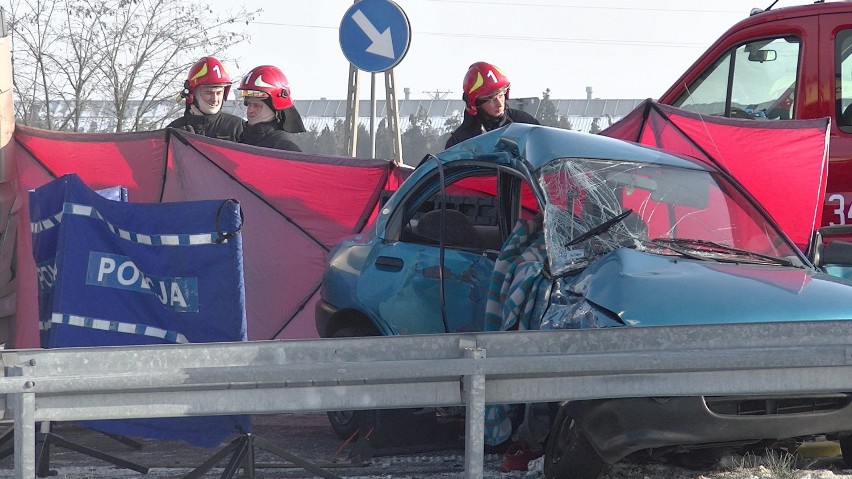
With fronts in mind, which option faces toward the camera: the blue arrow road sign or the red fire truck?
the blue arrow road sign

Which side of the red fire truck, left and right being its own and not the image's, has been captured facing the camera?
left

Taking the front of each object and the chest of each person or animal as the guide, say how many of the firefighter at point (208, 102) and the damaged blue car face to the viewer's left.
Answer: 0

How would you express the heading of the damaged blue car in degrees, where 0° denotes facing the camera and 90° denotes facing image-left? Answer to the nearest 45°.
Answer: approximately 315°

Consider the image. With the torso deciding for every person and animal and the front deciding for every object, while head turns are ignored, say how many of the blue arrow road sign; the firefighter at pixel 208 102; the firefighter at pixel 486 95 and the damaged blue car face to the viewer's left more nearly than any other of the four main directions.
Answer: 0

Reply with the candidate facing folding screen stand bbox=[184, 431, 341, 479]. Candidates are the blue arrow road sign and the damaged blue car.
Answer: the blue arrow road sign

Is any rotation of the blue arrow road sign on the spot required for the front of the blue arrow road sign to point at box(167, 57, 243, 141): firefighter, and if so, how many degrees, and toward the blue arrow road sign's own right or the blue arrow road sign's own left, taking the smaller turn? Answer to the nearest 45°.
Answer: approximately 45° to the blue arrow road sign's own right

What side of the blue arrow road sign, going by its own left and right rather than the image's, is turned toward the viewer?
front

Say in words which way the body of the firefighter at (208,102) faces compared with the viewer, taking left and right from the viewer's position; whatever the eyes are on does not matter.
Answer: facing the viewer and to the right of the viewer

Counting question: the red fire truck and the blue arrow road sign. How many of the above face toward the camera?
1

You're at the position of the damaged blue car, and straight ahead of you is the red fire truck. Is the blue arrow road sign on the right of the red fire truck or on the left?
left

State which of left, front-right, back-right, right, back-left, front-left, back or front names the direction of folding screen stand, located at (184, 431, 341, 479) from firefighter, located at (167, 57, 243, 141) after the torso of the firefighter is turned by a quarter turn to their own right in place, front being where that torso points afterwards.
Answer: front-left

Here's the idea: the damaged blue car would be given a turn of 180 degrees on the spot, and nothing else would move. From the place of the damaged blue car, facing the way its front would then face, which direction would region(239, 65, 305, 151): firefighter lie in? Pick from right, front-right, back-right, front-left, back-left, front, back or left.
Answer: front

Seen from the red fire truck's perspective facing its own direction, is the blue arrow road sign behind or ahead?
ahead

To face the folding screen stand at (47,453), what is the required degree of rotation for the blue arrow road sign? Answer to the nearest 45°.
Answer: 0° — it already faces it

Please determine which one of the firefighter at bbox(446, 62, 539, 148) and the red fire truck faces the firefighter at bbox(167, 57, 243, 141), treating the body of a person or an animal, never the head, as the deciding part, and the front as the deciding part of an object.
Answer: the red fire truck
